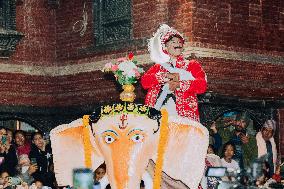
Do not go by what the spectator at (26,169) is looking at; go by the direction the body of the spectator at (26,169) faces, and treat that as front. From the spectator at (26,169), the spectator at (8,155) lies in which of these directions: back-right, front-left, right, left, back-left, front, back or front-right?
back

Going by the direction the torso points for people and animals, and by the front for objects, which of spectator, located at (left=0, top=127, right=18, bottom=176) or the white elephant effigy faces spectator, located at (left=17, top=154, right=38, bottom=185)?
spectator, located at (left=0, top=127, right=18, bottom=176)

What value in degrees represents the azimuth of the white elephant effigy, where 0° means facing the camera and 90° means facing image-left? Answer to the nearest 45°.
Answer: approximately 0°

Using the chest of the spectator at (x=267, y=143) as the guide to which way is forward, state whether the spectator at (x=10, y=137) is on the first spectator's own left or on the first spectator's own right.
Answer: on the first spectator's own right
